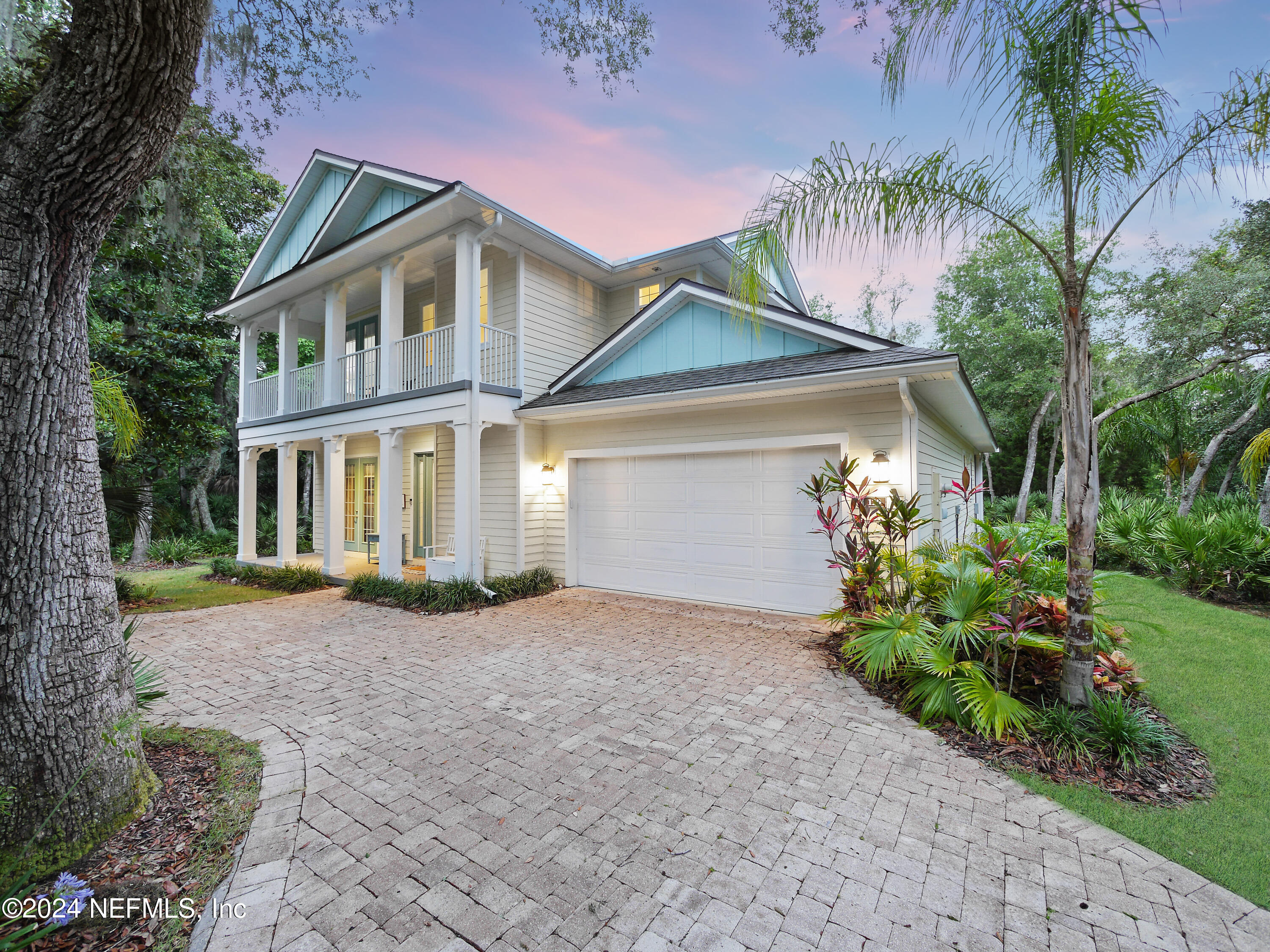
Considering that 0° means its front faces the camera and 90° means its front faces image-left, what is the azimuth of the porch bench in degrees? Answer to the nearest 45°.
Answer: approximately 45°

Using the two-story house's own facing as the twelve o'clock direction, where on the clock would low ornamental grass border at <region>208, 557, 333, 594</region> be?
The low ornamental grass border is roughly at 2 o'clock from the two-story house.

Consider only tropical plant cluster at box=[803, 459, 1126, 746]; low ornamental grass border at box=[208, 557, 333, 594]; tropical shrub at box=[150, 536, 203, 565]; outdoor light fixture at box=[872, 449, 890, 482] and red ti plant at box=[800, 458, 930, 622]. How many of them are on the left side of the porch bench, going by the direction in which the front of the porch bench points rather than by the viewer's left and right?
3

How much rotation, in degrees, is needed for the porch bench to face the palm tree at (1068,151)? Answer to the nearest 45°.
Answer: approximately 90° to its left

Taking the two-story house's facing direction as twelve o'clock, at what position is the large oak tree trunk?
The large oak tree trunk is roughly at 11 o'clock from the two-story house.

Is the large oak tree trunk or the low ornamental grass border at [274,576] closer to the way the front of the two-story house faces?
the large oak tree trunk
